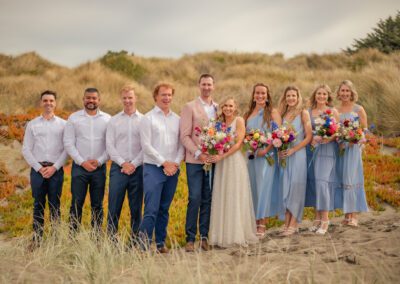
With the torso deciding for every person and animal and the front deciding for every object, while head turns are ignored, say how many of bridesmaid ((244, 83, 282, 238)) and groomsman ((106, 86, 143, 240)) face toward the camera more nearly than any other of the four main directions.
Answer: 2

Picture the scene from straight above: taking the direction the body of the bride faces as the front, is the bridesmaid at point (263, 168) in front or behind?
behind

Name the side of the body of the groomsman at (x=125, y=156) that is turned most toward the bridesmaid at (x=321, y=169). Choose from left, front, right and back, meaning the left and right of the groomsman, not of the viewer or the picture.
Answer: left

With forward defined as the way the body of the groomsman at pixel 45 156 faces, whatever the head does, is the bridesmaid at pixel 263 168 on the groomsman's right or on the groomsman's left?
on the groomsman's left

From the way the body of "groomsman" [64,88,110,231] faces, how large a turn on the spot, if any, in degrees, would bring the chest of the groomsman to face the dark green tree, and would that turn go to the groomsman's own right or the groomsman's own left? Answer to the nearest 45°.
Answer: approximately 135° to the groomsman's own left

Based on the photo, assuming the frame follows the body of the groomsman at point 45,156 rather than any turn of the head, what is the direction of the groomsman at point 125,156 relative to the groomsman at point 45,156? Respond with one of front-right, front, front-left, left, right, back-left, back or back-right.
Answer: front-left

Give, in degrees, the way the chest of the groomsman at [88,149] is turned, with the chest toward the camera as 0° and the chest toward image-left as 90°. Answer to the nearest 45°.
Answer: approximately 0°

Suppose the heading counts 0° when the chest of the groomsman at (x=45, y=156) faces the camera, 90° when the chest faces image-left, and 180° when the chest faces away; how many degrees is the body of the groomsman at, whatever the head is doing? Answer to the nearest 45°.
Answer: approximately 0°

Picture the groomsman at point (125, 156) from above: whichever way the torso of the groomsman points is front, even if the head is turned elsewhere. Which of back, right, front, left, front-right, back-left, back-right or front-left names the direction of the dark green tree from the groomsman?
back-left
